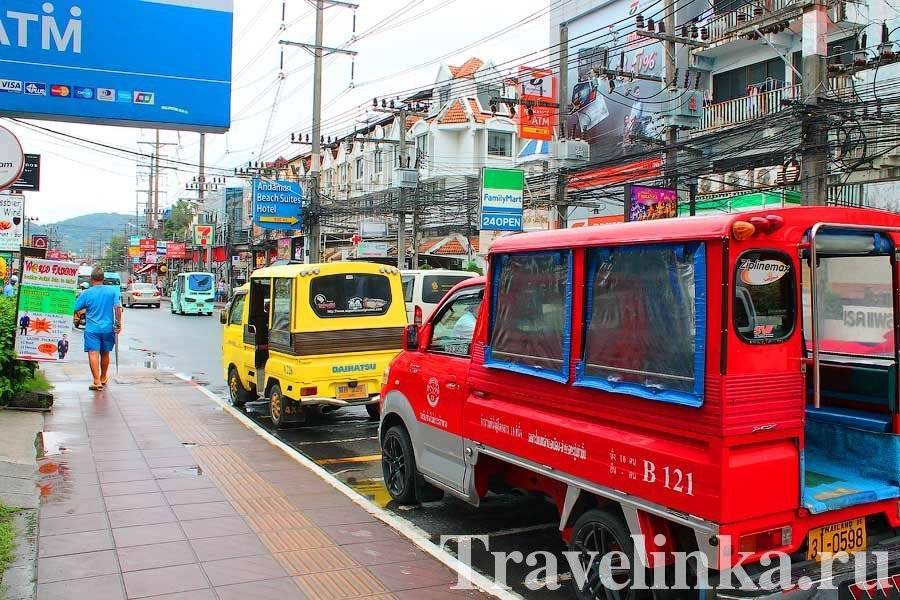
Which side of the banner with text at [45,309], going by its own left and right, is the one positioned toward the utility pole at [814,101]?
left

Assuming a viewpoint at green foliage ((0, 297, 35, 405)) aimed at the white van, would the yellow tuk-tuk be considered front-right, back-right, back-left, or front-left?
front-right

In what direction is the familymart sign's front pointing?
toward the camera

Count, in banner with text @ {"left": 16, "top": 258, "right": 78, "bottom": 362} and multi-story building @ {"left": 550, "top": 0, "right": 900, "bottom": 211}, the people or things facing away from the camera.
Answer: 0

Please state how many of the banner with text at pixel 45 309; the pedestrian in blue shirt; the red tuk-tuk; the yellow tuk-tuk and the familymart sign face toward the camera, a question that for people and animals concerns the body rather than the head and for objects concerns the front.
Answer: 2

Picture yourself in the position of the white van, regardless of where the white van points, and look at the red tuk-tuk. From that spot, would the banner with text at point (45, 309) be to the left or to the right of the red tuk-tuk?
right

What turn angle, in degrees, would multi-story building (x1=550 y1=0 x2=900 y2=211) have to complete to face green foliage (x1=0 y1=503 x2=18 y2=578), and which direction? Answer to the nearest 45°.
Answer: approximately 45° to its left

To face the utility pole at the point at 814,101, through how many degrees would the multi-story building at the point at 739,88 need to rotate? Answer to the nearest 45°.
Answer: approximately 45° to its left

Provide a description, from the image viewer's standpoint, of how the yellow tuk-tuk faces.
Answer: facing away from the viewer and to the left of the viewer

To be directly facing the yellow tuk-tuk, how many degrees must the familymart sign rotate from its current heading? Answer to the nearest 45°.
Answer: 0° — it already faces it

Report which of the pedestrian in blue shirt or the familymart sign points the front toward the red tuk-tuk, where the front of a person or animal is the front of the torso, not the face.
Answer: the familymart sign

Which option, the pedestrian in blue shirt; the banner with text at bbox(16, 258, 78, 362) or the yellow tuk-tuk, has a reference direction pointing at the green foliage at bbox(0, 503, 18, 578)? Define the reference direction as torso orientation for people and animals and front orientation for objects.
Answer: the banner with text

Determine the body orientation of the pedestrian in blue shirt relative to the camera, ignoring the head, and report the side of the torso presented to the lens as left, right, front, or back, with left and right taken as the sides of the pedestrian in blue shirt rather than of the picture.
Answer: back

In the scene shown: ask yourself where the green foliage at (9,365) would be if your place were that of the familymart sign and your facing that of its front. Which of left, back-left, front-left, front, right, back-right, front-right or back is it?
front-right

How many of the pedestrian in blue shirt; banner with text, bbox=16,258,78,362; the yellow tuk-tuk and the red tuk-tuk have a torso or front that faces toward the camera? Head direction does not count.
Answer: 1

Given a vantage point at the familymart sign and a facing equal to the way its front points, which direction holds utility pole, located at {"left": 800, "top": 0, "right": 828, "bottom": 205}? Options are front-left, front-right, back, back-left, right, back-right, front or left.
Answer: front-left

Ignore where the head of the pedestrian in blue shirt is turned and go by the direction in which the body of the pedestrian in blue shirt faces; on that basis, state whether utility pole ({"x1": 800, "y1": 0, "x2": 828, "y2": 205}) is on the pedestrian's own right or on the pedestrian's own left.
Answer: on the pedestrian's own right

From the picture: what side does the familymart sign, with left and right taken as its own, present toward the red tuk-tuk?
front

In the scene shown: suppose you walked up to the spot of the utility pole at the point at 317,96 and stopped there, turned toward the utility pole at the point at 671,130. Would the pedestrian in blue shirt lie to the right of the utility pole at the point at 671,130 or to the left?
right

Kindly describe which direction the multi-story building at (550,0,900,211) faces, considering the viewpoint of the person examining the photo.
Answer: facing the viewer and to the left of the viewer

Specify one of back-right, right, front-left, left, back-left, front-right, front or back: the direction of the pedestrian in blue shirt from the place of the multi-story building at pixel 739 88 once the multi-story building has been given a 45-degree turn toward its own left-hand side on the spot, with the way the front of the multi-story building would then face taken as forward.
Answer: front-right
